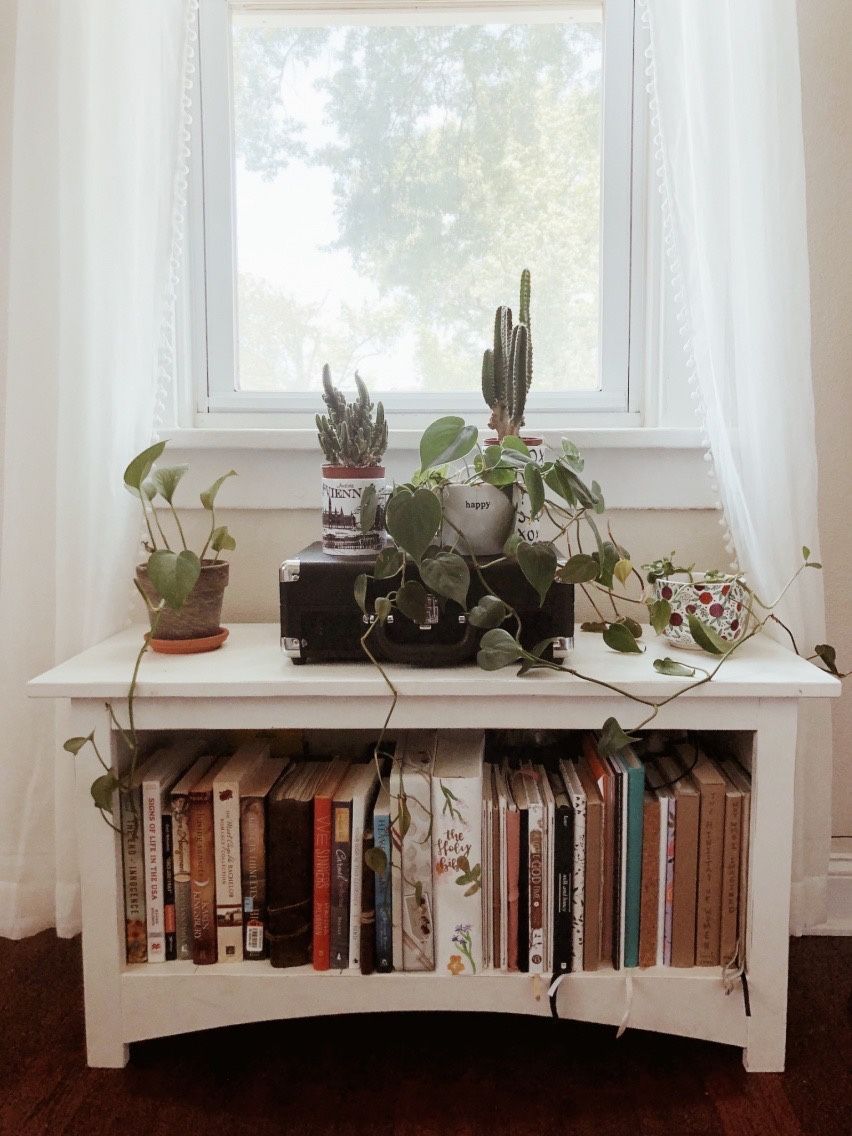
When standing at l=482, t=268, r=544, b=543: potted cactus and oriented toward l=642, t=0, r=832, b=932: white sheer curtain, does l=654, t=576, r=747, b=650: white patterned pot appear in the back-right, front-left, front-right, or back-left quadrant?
front-right

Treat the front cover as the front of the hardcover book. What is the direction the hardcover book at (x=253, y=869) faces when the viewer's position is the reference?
facing to the right of the viewer

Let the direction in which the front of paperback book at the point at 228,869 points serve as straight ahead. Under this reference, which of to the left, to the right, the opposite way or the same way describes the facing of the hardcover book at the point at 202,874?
the same way

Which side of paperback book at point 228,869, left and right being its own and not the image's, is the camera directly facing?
right

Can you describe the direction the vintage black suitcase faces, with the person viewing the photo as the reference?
facing the viewer

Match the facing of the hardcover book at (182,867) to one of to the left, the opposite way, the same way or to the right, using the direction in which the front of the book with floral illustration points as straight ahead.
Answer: the same way

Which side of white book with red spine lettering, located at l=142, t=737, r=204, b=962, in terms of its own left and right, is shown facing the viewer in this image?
right

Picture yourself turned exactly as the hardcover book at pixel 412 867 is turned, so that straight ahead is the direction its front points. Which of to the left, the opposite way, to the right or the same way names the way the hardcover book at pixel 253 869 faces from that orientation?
the same way

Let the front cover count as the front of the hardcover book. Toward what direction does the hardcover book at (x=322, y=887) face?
to the viewer's right

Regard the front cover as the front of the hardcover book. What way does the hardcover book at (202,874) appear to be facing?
to the viewer's right

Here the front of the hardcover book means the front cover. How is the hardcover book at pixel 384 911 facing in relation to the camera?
to the viewer's right
